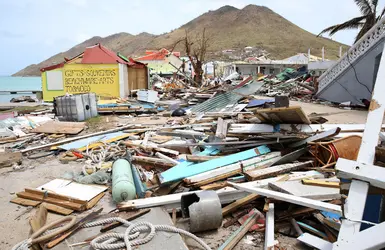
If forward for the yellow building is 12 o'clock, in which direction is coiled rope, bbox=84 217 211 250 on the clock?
The coiled rope is roughly at 12 o'clock from the yellow building.

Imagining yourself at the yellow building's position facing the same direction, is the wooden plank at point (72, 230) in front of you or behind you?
in front

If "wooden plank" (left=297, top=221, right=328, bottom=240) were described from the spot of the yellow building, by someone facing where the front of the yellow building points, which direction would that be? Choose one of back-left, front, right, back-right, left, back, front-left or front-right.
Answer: front

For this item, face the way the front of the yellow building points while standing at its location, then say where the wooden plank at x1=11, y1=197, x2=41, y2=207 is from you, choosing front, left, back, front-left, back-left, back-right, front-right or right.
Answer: front

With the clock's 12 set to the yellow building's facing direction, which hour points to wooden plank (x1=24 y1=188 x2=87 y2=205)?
The wooden plank is roughly at 12 o'clock from the yellow building.

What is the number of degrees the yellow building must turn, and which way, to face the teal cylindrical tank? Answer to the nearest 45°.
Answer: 0° — it already faces it

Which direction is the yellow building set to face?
toward the camera

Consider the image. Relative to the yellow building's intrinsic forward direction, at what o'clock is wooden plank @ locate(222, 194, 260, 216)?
The wooden plank is roughly at 12 o'clock from the yellow building.

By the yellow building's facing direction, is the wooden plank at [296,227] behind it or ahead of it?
ahead

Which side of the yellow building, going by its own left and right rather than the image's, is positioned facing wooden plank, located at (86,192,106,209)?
front

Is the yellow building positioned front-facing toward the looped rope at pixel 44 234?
yes

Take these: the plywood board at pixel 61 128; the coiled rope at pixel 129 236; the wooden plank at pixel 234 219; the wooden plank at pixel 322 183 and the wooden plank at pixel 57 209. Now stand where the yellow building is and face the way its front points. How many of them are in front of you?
5

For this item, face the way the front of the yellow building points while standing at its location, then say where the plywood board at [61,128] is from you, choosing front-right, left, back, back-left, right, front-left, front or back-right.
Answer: front

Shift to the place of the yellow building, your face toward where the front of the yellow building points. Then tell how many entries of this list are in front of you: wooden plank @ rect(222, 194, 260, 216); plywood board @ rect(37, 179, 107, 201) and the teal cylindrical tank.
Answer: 3

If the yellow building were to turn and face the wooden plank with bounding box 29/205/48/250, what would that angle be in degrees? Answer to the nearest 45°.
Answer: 0° — it already faces it

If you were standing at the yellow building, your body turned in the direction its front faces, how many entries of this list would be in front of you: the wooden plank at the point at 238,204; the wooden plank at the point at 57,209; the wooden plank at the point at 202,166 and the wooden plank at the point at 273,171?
4

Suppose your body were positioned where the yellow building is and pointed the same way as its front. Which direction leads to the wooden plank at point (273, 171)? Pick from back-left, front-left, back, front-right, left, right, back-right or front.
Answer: front

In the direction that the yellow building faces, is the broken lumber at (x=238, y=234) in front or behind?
in front
